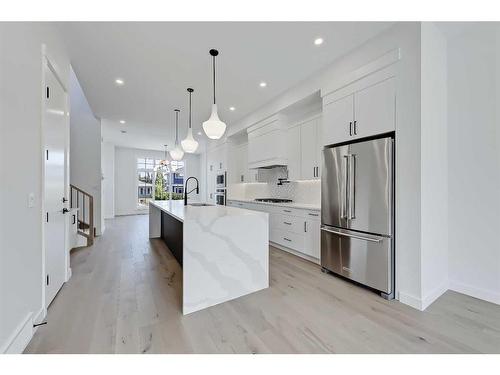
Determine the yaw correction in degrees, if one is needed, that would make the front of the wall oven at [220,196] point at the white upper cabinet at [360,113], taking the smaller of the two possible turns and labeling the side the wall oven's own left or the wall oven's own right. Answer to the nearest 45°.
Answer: approximately 45° to the wall oven's own left

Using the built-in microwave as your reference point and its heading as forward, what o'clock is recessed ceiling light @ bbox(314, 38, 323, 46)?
The recessed ceiling light is roughly at 10 o'clock from the built-in microwave.

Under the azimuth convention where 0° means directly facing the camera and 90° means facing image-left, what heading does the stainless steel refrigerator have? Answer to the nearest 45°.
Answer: approximately 45°

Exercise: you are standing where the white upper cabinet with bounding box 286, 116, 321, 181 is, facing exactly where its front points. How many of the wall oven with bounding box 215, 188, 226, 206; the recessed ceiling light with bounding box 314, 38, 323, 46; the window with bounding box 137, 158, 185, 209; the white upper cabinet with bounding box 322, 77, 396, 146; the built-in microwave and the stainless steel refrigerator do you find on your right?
3

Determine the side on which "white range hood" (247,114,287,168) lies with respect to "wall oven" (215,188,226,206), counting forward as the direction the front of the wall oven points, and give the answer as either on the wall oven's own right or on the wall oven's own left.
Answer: on the wall oven's own left

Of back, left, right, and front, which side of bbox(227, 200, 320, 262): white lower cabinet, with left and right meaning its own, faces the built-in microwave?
right

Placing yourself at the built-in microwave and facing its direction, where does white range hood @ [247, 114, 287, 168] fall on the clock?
The white range hood is roughly at 10 o'clock from the built-in microwave.

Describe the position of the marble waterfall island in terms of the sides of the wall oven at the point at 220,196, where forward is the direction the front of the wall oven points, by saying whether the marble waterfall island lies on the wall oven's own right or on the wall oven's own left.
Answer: on the wall oven's own left
